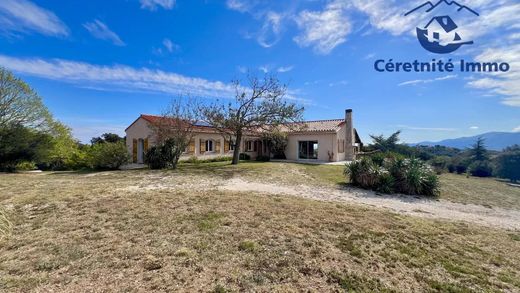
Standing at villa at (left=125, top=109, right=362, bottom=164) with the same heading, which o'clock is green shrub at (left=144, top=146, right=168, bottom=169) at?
The green shrub is roughly at 2 o'clock from the villa.

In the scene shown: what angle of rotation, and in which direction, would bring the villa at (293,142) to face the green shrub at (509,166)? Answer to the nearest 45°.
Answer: approximately 90° to its left

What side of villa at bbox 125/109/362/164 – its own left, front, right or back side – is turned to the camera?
front

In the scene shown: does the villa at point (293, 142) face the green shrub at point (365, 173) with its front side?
yes

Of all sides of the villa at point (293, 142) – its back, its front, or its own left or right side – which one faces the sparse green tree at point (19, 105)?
right

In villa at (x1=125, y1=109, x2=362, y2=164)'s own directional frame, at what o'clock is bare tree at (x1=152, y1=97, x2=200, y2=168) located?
The bare tree is roughly at 2 o'clock from the villa.

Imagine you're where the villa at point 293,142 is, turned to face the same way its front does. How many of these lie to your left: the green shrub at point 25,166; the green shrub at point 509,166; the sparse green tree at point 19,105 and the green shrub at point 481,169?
2

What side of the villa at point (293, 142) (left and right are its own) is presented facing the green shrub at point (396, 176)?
front
